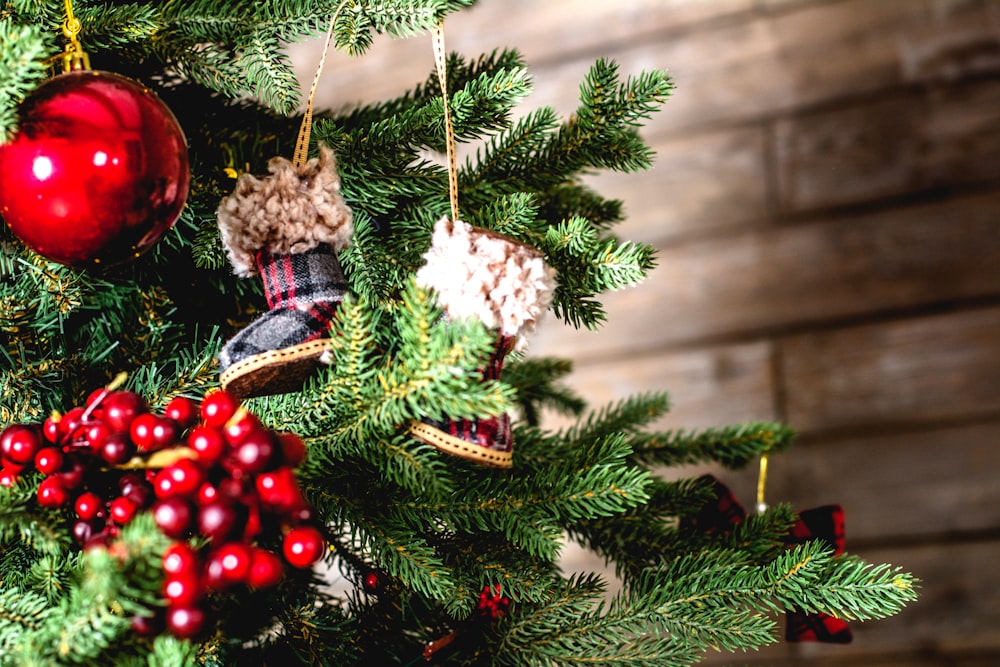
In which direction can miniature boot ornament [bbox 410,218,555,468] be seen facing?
to the viewer's left
